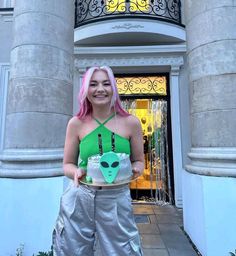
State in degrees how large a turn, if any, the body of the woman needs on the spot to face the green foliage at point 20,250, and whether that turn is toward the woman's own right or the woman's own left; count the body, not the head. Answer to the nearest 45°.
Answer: approximately 135° to the woman's own right

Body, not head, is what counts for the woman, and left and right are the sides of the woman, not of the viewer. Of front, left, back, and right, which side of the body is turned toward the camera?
front
